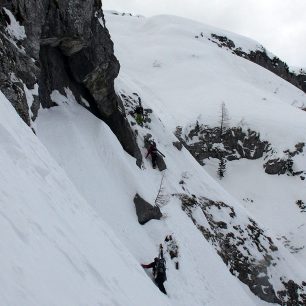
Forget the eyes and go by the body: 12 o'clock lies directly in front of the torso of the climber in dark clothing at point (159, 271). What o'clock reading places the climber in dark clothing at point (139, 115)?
the climber in dark clothing at point (139, 115) is roughly at 1 o'clock from the climber in dark clothing at point (159, 271).

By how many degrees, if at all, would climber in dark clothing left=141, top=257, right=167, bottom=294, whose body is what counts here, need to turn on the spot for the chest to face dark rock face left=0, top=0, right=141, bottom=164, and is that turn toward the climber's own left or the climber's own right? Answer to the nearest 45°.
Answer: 0° — they already face it

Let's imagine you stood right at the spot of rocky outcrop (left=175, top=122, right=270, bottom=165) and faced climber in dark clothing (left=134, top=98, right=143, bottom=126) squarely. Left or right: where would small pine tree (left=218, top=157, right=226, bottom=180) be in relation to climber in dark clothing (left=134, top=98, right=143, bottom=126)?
left

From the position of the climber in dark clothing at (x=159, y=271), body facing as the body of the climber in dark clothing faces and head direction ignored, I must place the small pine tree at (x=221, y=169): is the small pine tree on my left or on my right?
on my right

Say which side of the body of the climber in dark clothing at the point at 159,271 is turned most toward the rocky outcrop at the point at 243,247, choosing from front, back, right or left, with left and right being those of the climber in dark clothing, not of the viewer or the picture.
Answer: right

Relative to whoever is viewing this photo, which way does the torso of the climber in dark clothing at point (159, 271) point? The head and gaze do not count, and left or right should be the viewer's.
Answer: facing away from the viewer and to the left of the viewer

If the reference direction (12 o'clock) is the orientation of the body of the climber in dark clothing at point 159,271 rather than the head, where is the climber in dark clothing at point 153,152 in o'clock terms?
the climber in dark clothing at point 153,152 is roughly at 1 o'clock from the climber in dark clothing at point 159,271.
